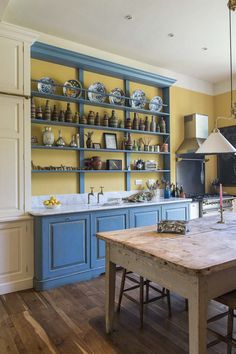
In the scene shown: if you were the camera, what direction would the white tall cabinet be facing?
facing the viewer and to the right of the viewer

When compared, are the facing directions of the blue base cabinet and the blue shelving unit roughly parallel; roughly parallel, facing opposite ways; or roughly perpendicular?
roughly parallel

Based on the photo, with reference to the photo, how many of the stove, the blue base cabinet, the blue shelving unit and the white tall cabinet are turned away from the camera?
0

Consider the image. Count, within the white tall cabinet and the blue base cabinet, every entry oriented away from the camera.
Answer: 0

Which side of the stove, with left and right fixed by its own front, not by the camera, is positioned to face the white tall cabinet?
right

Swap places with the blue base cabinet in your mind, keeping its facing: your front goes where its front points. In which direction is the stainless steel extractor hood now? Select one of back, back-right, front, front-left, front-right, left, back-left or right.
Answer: left

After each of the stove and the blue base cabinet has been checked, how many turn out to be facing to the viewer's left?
0

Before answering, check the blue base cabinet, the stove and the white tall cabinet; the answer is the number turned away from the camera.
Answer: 0

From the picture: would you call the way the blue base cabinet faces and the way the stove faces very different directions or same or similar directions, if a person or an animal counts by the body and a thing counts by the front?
same or similar directions
